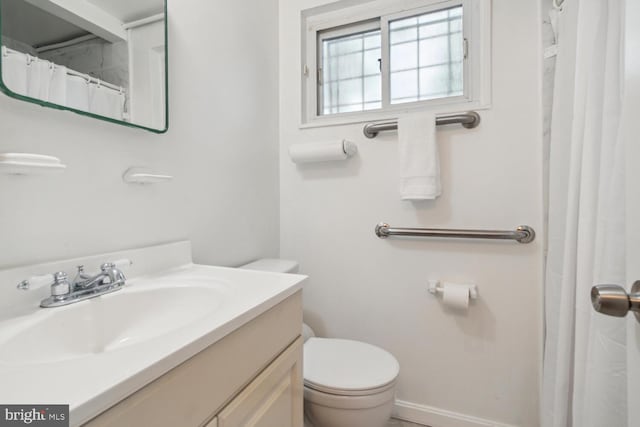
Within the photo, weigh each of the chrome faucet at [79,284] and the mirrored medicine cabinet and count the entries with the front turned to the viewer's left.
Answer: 0

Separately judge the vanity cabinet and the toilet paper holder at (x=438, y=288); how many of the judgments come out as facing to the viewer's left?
0

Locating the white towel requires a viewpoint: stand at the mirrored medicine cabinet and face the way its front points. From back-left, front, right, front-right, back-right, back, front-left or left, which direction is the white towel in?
front-left

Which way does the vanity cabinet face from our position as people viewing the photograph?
facing the viewer and to the right of the viewer

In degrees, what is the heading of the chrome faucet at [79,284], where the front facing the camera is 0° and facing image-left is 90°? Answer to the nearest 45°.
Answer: approximately 315°

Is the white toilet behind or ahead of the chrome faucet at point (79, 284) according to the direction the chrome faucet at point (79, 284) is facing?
ahead

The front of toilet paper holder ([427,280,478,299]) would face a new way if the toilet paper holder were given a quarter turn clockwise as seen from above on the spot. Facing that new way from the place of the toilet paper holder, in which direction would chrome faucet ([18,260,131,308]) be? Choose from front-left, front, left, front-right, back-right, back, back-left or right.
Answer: front-left

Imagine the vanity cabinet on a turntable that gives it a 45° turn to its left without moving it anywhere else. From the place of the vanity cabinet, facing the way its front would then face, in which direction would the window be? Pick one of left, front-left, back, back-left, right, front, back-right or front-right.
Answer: front-left

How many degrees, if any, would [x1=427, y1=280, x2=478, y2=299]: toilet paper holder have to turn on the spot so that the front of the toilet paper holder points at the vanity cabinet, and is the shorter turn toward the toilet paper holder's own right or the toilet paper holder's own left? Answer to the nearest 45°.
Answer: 0° — it already faces it

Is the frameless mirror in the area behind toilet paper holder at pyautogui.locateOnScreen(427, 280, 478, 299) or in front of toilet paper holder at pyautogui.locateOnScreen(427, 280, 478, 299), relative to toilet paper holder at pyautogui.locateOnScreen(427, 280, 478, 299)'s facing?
in front
